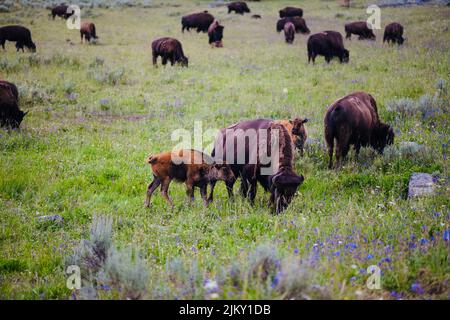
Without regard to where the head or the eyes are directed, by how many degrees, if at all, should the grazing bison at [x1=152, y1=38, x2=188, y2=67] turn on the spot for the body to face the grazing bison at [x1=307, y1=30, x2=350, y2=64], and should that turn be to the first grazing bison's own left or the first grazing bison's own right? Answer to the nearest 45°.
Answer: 0° — it already faces it

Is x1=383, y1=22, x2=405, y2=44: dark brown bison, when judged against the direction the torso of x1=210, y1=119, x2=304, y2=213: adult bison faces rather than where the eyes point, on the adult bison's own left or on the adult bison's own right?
on the adult bison's own left

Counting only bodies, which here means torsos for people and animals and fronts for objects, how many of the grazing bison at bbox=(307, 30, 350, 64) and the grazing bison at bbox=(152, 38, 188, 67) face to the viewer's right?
2

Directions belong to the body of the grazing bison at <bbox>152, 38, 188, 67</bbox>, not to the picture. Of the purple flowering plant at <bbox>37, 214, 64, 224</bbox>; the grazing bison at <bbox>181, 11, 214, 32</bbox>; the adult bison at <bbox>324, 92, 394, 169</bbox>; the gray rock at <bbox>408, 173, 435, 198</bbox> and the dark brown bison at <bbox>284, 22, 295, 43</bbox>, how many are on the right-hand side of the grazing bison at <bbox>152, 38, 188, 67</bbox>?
3

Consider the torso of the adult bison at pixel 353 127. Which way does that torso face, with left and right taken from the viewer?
facing away from the viewer and to the right of the viewer

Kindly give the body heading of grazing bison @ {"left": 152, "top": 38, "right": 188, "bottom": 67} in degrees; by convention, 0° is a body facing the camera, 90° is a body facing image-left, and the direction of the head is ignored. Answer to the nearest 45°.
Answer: approximately 270°

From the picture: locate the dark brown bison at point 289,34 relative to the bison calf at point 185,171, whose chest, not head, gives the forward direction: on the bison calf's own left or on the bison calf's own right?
on the bison calf's own left

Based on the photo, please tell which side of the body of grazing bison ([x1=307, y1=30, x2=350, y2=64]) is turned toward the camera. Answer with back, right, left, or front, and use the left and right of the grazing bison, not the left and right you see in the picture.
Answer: right

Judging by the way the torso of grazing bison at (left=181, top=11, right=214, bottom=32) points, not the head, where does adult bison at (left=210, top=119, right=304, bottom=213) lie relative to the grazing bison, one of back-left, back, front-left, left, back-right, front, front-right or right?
right

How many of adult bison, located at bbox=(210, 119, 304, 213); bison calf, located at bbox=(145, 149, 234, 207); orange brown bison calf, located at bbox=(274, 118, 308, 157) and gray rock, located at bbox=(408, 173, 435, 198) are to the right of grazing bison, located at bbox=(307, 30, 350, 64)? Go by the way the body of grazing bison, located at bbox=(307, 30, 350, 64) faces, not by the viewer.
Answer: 4

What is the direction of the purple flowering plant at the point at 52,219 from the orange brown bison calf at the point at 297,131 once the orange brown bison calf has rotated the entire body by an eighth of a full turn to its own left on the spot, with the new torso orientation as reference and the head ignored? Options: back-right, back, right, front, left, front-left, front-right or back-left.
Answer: back-right

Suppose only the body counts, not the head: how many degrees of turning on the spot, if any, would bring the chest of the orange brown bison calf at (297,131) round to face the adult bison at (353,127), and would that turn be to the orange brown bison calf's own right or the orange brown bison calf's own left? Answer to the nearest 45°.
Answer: approximately 45° to the orange brown bison calf's own left

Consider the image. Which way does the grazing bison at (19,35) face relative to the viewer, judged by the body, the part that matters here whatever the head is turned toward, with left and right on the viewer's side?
facing to the right of the viewer

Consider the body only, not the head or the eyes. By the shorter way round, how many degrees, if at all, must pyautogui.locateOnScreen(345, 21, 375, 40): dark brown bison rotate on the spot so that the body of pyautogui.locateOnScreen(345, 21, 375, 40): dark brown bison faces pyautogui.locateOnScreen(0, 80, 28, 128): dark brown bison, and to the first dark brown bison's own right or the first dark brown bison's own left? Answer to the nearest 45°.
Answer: approximately 90° to the first dark brown bison's own right
